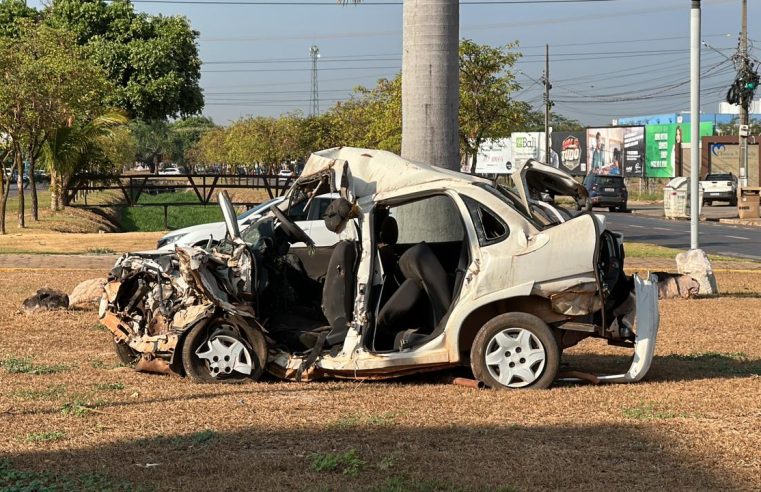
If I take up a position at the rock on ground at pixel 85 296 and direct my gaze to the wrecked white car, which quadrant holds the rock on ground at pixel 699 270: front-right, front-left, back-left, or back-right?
front-left

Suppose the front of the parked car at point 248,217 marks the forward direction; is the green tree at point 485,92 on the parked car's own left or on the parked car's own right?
on the parked car's own right

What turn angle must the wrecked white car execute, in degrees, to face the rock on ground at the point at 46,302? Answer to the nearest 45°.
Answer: approximately 45° to its right

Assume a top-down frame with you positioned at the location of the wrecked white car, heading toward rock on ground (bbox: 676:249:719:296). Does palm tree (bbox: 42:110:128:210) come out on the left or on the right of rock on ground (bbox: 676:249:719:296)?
left

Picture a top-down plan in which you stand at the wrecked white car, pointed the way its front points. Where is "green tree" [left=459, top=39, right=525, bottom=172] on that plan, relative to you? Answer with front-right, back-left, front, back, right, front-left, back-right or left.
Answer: right

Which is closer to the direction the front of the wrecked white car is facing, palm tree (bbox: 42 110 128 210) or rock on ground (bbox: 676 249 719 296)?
the palm tree

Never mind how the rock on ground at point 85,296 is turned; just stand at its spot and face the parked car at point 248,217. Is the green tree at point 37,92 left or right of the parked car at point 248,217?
left

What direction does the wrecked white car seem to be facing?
to the viewer's left

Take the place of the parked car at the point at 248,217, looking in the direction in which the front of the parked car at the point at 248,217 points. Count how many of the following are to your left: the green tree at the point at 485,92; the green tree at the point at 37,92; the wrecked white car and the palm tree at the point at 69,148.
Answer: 1

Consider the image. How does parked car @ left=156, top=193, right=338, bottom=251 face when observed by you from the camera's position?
facing to the left of the viewer

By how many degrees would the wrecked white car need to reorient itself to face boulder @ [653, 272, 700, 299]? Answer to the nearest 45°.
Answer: approximately 135° to its right

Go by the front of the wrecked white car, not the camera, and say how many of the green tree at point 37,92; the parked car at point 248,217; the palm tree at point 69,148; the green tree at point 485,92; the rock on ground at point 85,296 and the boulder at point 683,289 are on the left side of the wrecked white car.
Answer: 0

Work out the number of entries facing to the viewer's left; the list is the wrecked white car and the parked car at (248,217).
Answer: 2

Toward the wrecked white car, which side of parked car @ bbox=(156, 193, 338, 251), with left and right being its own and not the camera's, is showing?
left

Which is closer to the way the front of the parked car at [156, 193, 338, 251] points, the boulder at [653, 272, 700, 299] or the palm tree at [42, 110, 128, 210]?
the palm tree

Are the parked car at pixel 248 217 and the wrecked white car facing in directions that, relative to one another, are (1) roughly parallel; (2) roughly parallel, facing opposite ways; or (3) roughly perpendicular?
roughly parallel
